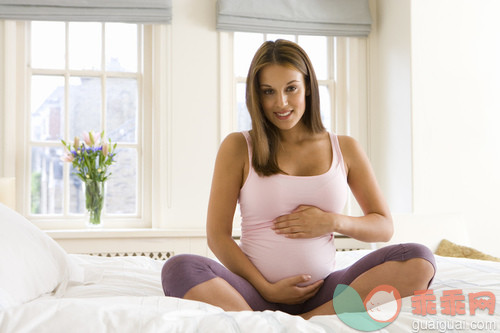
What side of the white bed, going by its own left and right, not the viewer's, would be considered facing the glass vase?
left

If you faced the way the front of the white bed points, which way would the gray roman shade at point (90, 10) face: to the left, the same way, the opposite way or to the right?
to the right

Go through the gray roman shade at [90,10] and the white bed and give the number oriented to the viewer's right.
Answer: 1

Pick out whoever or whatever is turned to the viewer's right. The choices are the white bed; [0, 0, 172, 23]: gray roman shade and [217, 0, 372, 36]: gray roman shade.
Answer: the white bed

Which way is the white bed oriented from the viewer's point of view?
to the viewer's right

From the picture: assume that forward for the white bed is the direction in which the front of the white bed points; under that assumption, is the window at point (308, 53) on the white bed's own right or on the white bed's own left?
on the white bed's own left

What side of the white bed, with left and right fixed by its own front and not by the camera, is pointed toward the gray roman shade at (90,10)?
left

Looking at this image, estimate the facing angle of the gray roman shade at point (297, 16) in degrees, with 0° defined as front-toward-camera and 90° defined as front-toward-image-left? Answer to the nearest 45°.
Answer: approximately 0°

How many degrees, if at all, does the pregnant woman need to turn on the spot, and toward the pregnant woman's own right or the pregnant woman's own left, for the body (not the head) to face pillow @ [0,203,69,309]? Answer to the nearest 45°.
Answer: approximately 90° to the pregnant woman's own right

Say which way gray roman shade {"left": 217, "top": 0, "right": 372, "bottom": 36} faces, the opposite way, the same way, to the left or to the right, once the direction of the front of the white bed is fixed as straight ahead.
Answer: to the right
